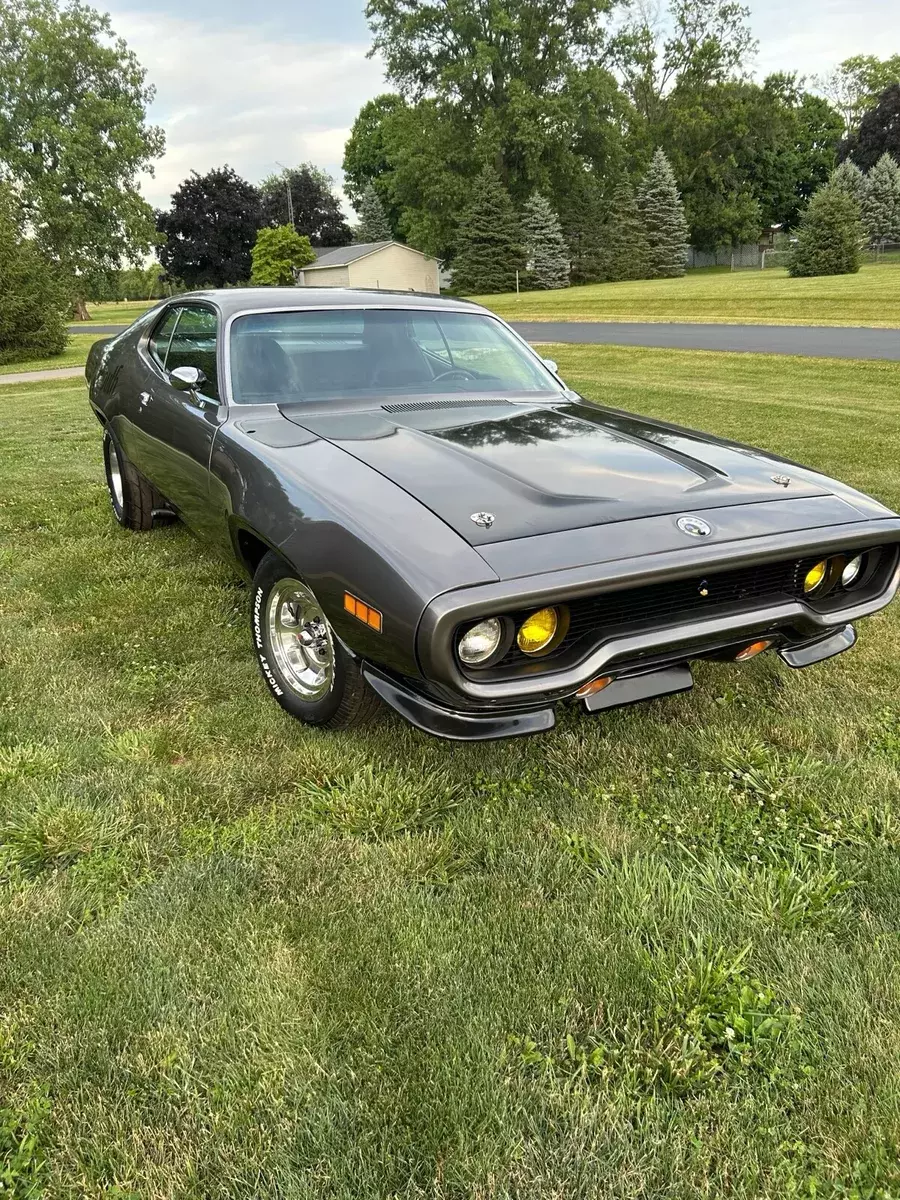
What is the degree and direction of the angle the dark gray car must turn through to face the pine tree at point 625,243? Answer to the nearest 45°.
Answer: approximately 135° to its left

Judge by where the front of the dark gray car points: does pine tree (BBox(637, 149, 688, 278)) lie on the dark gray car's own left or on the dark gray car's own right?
on the dark gray car's own left

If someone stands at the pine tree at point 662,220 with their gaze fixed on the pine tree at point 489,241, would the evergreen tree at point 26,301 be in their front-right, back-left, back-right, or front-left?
front-left

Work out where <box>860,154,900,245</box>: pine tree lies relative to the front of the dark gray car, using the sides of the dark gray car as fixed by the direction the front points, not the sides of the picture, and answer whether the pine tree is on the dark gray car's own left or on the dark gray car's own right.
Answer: on the dark gray car's own left

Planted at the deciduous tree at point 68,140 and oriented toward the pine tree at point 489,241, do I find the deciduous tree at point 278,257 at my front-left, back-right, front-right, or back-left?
front-left

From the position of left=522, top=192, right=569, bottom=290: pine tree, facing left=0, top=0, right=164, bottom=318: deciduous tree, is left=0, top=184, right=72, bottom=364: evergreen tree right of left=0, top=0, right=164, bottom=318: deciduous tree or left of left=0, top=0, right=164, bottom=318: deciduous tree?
left

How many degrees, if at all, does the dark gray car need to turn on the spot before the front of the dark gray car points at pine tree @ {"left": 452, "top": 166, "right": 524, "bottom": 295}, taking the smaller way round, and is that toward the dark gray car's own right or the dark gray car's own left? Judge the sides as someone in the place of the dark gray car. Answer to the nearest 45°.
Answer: approximately 135° to the dark gray car's own left

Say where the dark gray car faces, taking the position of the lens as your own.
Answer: facing the viewer and to the right of the viewer

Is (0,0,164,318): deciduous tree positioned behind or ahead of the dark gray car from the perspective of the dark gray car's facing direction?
behind

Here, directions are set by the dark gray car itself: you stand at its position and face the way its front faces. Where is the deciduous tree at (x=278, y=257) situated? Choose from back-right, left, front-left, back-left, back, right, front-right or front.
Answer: back-left

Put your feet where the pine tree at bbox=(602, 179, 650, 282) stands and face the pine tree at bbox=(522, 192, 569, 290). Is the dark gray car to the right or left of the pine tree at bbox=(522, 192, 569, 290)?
left
